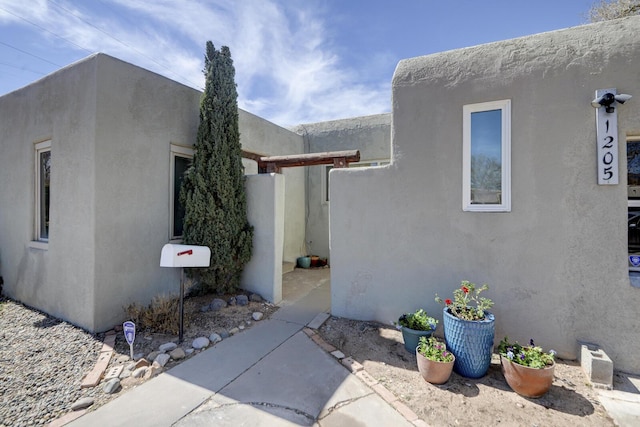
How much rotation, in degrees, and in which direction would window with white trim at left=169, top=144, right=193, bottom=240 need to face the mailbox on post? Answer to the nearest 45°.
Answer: approximately 45° to its right

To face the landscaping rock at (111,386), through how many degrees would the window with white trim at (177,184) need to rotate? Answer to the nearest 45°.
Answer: approximately 45° to its right

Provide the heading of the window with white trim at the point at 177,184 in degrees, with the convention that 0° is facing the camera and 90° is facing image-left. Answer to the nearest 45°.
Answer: approximately 315°

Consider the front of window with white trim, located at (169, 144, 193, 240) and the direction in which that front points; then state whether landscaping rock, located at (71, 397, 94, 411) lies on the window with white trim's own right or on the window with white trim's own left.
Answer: on the window with white trim's own right

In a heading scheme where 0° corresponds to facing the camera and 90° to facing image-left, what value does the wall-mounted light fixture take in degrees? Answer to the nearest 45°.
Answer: approximately 45°

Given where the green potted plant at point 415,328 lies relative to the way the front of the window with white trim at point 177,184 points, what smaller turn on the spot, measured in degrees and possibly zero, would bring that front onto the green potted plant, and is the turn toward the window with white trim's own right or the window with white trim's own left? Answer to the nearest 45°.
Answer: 0° — it already faces it

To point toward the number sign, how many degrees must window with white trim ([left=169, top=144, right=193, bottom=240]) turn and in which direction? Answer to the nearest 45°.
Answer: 0° — it already faces it
